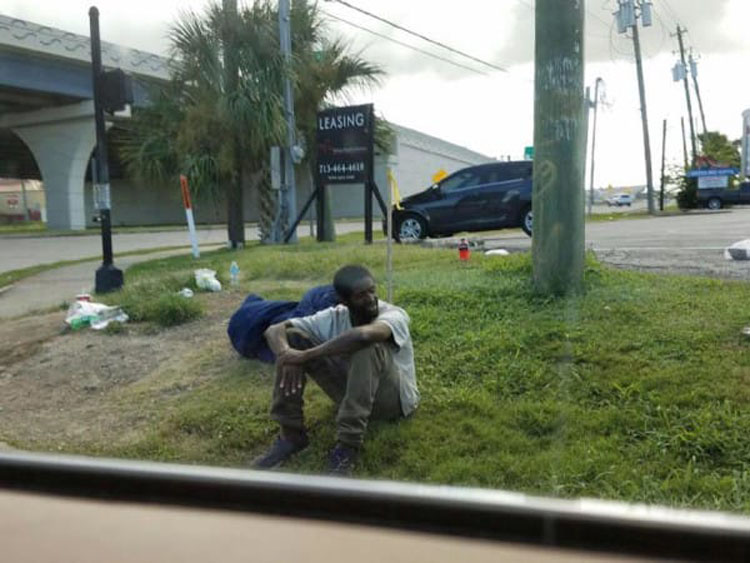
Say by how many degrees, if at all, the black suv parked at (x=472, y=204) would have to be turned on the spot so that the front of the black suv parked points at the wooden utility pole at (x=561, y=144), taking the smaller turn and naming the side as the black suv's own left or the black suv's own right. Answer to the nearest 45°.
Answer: approximately 90° to the black suv's own left

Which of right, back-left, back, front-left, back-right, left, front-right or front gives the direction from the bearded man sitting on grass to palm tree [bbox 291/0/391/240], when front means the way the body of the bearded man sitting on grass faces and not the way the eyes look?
back-right

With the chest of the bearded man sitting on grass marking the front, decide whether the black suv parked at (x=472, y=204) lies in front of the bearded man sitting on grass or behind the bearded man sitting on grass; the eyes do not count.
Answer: behind

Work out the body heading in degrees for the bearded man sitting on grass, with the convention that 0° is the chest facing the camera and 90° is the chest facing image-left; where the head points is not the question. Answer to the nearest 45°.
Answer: approximately 45°

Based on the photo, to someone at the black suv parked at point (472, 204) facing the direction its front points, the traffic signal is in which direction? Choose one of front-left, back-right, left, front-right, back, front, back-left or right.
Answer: front-left

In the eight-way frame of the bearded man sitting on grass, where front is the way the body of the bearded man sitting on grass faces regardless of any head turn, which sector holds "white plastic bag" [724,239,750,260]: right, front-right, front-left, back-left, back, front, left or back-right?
back

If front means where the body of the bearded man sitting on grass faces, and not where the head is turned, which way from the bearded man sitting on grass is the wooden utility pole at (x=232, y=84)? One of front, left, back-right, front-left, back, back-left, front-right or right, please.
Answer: back-right

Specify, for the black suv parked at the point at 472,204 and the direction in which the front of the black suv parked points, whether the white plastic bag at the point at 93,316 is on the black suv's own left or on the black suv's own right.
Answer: on the black suv's own left

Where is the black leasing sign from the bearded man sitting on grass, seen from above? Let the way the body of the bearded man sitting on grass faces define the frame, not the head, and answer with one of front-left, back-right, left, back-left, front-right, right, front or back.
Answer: back-right

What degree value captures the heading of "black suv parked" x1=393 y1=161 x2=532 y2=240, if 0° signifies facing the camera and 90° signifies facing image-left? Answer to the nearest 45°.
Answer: approximately 90°

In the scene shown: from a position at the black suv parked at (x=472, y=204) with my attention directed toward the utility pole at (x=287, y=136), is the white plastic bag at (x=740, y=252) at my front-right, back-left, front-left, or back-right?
back-left

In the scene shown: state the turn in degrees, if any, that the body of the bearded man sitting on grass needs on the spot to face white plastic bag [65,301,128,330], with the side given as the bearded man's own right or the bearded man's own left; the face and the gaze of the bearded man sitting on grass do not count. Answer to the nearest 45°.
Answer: approximately 90° to the bearded man's own right

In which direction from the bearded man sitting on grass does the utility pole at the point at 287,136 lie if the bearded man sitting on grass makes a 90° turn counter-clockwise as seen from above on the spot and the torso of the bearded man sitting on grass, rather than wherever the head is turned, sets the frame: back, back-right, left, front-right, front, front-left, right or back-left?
back-left

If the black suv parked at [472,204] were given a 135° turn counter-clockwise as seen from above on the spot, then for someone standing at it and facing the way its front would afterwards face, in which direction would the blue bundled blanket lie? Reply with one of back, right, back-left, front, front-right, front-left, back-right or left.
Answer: front-right

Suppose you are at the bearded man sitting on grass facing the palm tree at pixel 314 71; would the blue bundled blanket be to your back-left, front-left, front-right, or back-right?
front-left

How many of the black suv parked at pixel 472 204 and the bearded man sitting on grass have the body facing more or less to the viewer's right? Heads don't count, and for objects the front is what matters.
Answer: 0
